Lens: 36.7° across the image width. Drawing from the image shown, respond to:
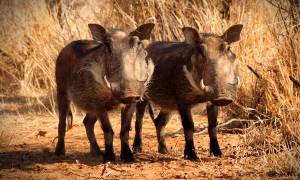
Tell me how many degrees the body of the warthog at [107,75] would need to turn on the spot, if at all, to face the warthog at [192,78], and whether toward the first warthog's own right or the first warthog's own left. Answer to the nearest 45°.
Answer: approximately 45° to the first warthog's own left

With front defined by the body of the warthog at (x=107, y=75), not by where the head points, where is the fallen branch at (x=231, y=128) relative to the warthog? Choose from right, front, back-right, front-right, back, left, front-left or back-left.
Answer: left

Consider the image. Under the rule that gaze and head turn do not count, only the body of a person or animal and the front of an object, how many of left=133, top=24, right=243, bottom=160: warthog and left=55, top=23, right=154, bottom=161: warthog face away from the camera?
0

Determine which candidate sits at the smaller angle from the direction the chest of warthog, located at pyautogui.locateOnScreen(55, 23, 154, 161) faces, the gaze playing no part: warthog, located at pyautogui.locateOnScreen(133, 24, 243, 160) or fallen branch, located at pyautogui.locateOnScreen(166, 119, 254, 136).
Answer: the warthog

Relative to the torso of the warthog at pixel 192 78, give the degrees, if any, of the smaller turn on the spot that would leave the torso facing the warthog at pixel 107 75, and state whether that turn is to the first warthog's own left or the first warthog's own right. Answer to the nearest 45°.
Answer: approximately 135° to the first warthog's own right

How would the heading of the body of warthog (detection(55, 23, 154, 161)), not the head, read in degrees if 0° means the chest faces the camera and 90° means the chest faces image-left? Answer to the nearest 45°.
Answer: approximately 315°

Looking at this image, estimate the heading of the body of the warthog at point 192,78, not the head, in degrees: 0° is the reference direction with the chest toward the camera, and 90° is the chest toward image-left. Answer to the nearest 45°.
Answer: approximately 315°
